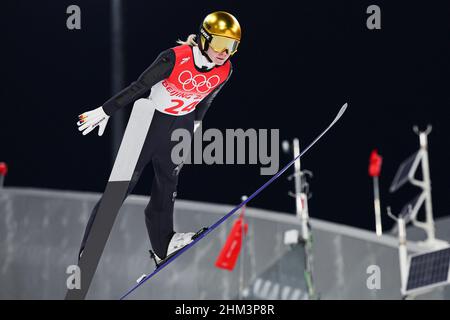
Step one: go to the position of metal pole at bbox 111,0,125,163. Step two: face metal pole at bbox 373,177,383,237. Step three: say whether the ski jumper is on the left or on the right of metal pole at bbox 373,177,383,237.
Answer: right

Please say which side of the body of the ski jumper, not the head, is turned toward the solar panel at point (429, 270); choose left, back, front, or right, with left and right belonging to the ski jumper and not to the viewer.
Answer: left

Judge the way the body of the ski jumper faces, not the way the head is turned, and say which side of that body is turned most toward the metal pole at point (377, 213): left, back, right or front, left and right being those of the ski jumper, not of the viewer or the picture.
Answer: left

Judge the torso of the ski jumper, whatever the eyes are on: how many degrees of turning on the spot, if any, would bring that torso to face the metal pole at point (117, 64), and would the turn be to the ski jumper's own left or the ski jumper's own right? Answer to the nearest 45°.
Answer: approximately 135° to the ski jumper's own left

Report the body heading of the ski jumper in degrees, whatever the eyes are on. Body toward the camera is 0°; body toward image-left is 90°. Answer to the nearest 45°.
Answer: approximately 315°
